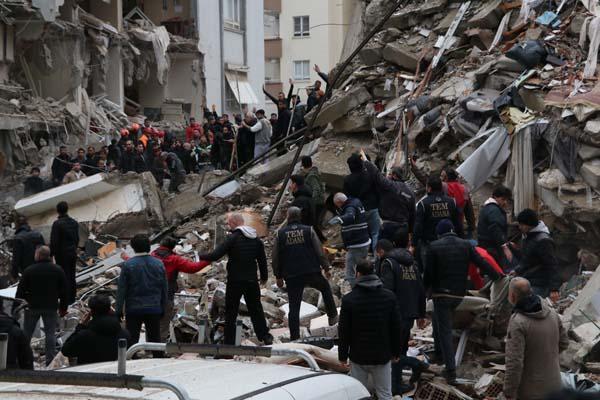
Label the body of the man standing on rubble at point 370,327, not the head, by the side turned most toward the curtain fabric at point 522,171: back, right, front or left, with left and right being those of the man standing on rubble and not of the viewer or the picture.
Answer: front

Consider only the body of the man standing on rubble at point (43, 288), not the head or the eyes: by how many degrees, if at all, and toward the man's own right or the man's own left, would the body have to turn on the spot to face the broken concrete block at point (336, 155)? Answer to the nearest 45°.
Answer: approximately 45° to the man's own right

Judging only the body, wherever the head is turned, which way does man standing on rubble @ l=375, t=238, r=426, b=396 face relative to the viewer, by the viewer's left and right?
facing away from the viewer and to the left of the viewer

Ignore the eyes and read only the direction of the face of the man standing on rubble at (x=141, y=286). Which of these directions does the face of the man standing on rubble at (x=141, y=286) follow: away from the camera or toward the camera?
away from the camera

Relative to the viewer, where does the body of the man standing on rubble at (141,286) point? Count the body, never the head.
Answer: away from the camera

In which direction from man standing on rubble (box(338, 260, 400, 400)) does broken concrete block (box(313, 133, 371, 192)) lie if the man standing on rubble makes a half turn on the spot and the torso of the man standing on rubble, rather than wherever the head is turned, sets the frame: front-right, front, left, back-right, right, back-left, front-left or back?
back

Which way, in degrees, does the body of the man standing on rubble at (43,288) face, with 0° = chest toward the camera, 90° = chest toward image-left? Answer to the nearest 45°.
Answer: approximately 180°

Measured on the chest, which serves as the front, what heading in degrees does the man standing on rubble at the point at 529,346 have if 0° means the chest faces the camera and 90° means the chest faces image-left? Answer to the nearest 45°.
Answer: approximately 135°

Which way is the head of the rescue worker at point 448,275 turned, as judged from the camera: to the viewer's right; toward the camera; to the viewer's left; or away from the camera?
away from the camera

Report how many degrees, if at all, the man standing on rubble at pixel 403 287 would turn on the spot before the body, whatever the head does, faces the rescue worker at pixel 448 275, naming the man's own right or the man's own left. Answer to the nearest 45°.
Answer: approximately 90° to the man's own right

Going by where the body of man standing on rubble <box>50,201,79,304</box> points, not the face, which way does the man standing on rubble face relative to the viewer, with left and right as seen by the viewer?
facing away from the viewer

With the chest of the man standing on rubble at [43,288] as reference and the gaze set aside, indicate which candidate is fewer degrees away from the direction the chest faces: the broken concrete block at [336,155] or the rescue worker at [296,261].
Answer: the broken concrete block

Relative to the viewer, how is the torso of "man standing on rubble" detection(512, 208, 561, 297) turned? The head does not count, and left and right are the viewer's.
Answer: facing to the left of the viewer

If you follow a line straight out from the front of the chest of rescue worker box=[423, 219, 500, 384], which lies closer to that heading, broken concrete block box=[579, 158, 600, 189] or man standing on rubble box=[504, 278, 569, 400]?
the broken concrete block
